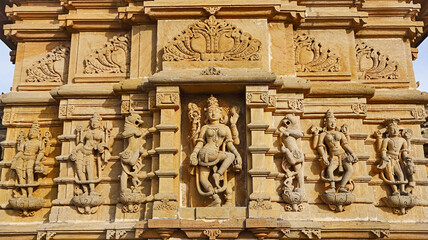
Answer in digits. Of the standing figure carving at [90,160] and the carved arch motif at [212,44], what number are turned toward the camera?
2

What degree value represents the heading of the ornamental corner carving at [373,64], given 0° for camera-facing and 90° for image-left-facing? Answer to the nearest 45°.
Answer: approximately 0°

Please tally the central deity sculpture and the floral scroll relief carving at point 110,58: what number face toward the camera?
2

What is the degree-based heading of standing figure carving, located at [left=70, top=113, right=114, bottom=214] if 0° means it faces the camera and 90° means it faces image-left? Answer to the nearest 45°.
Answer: approximately 0°

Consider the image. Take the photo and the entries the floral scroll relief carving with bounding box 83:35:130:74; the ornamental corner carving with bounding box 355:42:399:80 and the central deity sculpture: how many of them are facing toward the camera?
3

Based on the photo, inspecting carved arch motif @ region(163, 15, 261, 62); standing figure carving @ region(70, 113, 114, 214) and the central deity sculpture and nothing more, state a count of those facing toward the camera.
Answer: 3
